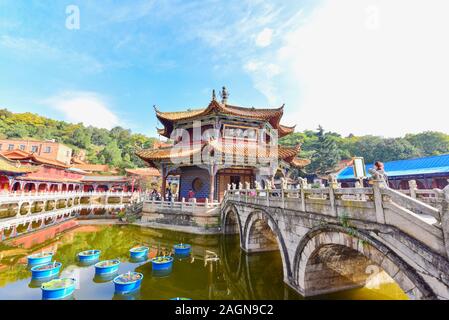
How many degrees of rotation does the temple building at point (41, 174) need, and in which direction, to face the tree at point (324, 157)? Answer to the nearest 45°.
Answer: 0° — it already faces it

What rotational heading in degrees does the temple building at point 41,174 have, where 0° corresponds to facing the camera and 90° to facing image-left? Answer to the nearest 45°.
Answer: approximately 315°

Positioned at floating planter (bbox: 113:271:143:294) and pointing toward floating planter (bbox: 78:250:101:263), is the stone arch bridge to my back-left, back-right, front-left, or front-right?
back-right

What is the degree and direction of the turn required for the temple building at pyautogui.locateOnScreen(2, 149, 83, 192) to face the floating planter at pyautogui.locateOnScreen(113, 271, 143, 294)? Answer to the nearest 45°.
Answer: approximately 45° to its right

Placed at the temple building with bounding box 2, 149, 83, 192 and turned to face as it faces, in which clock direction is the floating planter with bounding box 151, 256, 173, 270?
The floating planter is roughly at 1 o'clock from the temple building.

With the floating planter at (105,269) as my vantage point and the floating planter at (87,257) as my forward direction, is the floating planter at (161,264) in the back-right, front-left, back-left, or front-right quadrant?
back-right

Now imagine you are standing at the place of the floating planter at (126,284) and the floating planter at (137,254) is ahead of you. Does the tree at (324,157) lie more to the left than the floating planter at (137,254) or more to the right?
right

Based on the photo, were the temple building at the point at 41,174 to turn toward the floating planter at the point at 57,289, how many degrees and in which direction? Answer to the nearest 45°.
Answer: approximately 45° to its right
